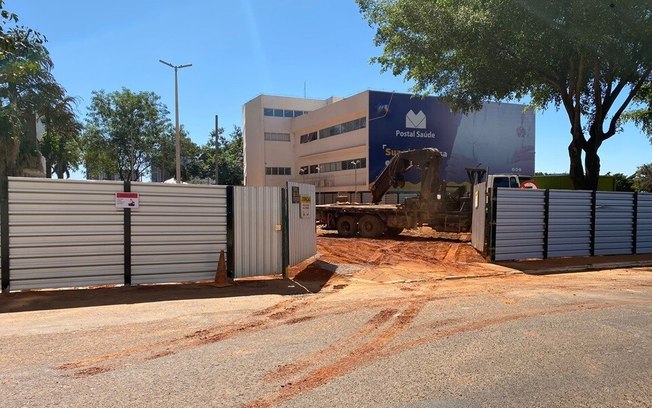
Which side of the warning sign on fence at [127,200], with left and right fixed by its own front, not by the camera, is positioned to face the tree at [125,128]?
back

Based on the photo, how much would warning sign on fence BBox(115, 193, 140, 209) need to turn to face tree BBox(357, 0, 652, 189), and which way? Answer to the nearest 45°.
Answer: approximately 90° to its left

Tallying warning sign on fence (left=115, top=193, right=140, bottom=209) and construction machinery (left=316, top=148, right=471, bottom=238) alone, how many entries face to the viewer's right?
1

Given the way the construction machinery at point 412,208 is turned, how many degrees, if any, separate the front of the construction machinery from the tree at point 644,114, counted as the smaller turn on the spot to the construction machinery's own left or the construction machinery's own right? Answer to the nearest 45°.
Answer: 0° — it already faces it

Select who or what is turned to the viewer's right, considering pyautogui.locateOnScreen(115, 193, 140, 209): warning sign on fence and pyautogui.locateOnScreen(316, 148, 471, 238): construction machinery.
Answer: the construction machinery

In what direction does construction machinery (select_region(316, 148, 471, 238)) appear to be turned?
to the viewer's right

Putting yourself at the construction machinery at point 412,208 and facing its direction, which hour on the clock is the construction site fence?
The construction site fence is roughly at 4 o'clock from the construction machinery.

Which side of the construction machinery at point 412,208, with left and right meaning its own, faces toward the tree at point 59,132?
back

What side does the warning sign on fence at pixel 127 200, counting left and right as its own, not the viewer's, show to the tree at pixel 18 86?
back

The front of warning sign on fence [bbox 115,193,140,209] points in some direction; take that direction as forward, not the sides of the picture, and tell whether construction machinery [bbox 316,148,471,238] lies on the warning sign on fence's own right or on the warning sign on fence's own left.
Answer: on the warning sign on fence's own left

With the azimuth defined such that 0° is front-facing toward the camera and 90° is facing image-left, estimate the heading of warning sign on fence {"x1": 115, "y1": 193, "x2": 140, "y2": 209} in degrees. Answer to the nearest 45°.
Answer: approximately 0°
